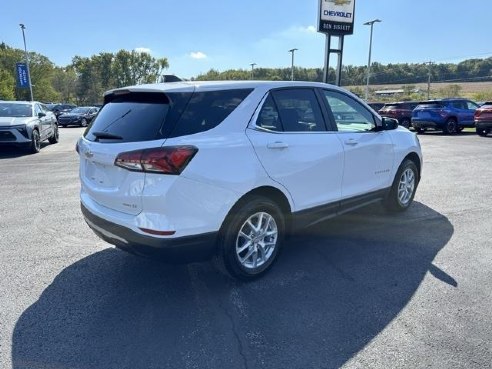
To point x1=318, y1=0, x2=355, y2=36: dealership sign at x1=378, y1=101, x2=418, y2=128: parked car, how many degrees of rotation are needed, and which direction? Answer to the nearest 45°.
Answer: approximately 45° to its left

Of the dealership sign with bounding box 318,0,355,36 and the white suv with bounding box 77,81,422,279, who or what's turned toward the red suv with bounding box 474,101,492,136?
the white suv

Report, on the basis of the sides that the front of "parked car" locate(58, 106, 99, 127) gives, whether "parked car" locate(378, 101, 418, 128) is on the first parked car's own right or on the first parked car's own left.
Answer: on the first parked car's own left

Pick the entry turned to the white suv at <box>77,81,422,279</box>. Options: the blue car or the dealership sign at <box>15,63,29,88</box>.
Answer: the dealership sign

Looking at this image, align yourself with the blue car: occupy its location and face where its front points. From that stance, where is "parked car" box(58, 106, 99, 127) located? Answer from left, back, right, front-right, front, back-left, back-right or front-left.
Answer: back-left

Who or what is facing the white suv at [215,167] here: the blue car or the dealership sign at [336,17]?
the dealership sign

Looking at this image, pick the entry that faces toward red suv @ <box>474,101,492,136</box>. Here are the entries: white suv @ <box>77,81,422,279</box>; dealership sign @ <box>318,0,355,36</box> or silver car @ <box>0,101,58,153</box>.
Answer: the white suv

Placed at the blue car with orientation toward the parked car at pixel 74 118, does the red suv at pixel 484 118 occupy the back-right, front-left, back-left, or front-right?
back-left

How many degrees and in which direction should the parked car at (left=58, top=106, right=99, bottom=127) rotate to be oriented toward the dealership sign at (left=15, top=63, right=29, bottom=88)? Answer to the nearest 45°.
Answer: approximately 135° to its right

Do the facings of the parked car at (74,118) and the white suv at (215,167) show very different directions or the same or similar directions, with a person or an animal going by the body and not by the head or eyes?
very different directions

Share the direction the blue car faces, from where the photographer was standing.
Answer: facing away from the viewer and to the right of the viewer
